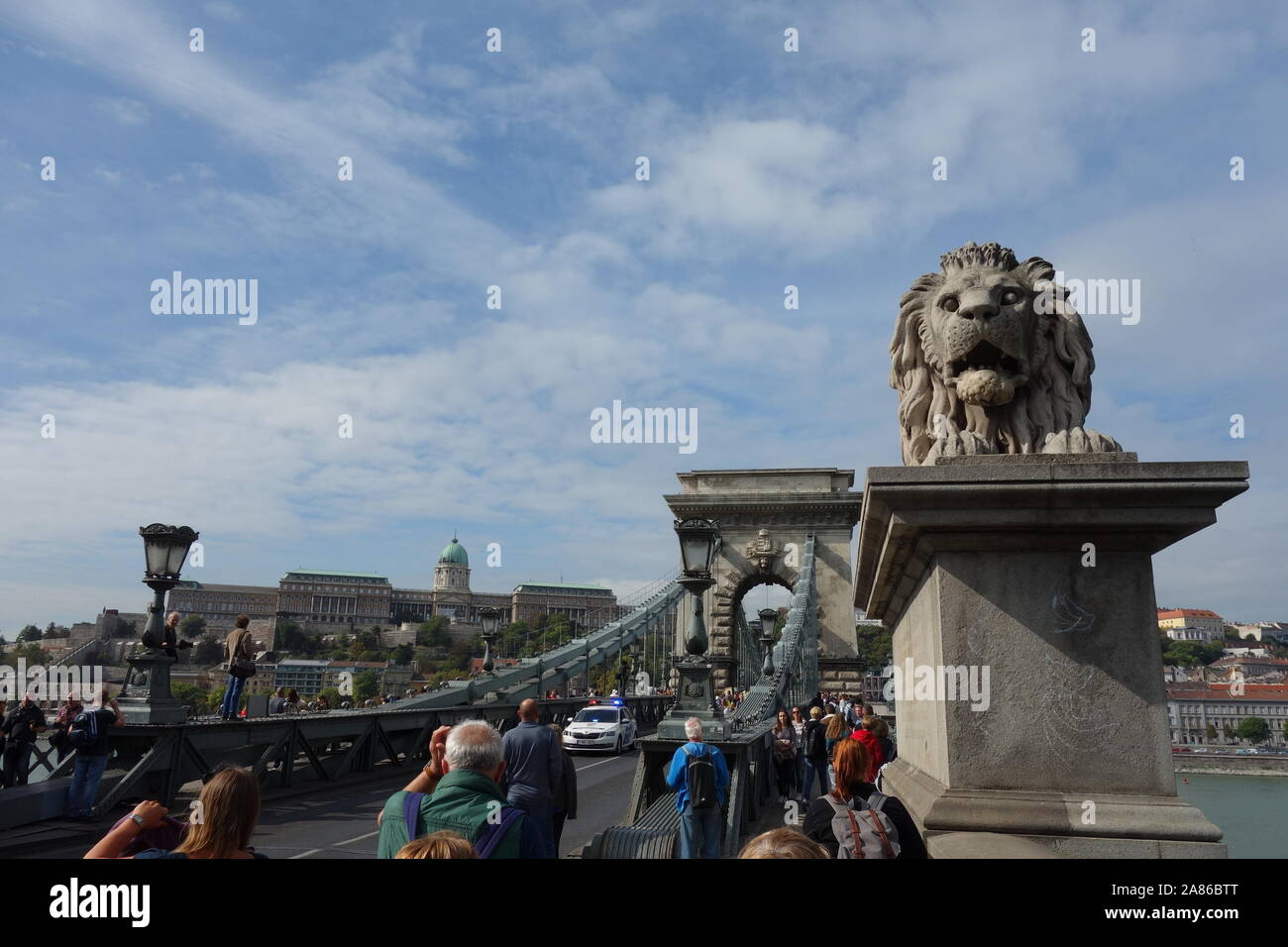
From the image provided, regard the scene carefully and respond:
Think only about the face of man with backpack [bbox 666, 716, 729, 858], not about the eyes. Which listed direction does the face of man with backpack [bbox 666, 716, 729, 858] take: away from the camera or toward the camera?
away from the camera

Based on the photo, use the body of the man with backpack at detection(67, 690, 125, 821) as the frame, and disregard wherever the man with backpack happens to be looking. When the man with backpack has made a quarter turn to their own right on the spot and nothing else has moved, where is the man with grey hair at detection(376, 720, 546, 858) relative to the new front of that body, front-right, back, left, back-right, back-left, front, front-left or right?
front-right

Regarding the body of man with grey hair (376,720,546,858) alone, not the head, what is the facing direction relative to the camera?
away from the camera

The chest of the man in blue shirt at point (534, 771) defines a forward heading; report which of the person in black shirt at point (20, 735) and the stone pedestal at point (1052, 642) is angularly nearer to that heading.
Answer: the person in black shirt

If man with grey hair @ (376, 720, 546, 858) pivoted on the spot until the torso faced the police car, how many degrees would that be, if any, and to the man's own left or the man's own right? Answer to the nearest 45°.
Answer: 0° — they already face it

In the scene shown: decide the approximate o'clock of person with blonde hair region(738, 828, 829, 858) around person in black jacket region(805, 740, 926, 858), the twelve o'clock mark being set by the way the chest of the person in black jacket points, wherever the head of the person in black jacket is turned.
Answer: The person with blonde hair is roughly at 6 o'clock from the person in black jacket.

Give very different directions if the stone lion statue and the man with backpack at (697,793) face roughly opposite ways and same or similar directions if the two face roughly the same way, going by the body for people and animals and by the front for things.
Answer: very different directions

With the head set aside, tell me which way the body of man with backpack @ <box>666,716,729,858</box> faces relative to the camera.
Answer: away from the camera

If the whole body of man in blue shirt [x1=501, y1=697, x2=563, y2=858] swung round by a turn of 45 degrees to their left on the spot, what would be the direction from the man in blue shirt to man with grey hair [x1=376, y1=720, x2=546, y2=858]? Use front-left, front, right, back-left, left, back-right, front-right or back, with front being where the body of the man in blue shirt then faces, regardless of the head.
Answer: back-left

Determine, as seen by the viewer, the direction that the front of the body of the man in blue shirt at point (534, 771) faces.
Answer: away from the camera

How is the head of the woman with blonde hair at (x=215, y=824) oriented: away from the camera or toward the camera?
away from the camera

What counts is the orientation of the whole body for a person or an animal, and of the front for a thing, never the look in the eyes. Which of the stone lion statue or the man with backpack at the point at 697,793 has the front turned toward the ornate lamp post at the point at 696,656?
the man with backpack
